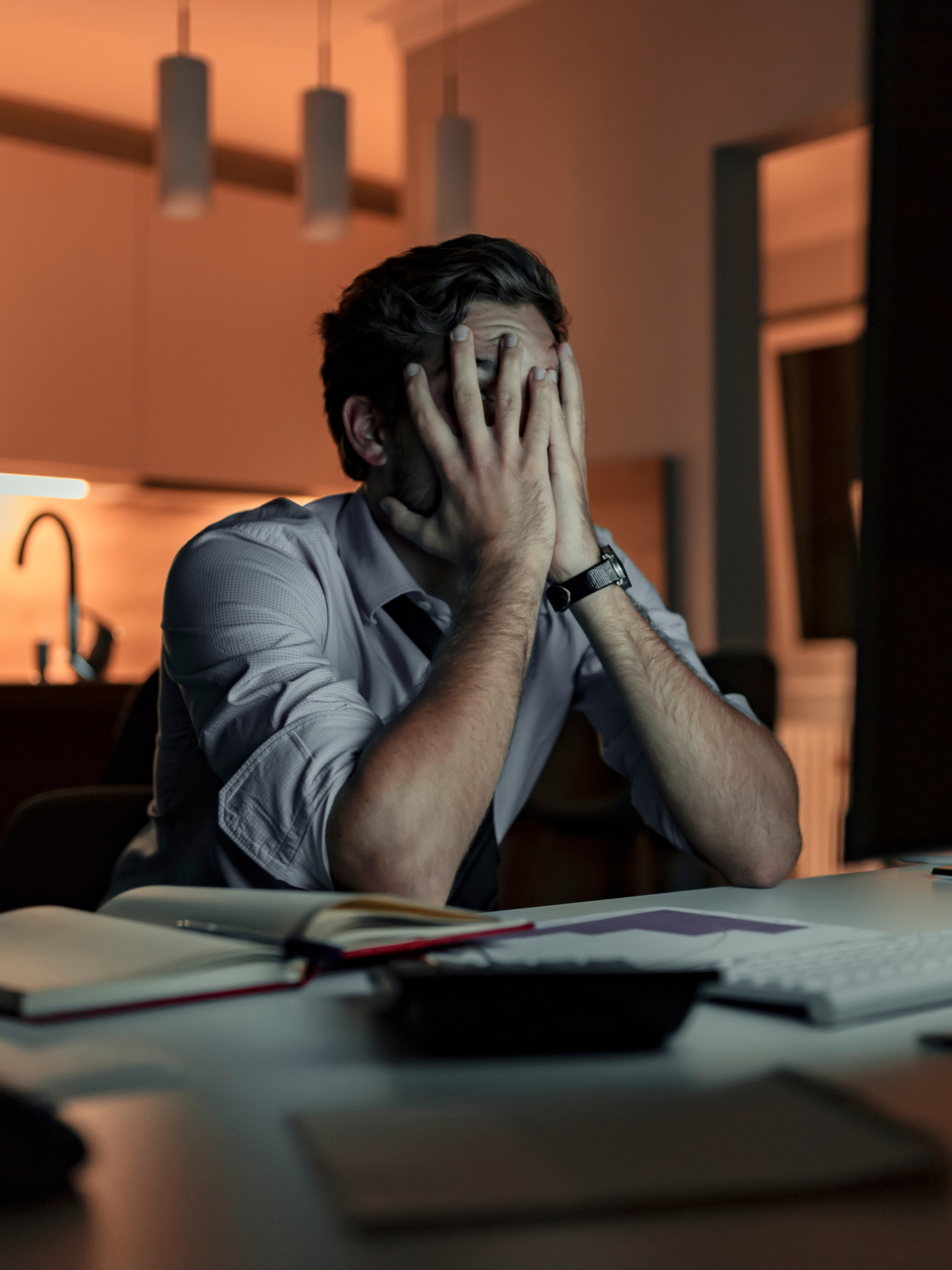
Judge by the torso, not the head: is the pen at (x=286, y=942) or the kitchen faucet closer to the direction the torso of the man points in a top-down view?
the pen

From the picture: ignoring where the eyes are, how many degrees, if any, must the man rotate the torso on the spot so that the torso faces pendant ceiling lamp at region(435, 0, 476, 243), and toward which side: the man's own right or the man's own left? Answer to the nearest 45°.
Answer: approximately 135° to the man's own left

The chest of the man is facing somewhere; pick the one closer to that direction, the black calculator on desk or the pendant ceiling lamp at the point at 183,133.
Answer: the black calculator on desk

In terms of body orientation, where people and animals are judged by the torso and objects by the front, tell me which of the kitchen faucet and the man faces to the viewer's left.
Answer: the kitchen faucet

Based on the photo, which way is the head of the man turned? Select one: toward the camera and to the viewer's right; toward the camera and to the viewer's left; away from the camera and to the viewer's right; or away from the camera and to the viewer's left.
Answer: toward the camera and to the viewer's right

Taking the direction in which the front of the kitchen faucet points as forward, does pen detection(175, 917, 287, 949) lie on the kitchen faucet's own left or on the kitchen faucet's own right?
on the kitchen faucet's own left

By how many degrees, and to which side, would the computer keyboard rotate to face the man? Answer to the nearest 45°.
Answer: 0° — it already faces them

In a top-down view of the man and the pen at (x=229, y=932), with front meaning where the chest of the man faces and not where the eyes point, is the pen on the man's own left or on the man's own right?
on the man's own right
